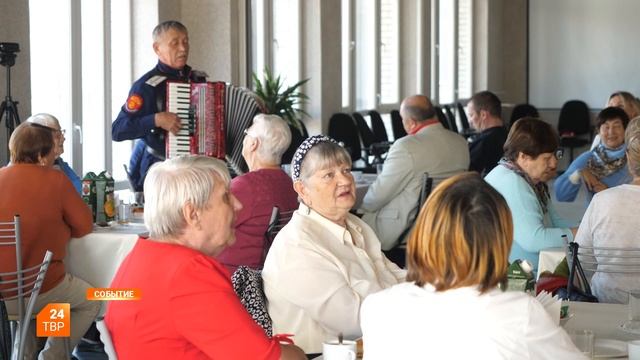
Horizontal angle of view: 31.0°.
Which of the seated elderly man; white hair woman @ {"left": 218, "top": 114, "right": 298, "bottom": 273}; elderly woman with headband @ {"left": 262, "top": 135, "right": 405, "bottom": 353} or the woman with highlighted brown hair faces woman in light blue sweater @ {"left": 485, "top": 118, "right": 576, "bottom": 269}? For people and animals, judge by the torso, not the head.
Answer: the woman with highlighted brown hair

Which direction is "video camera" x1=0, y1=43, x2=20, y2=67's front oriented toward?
to the viewer's right

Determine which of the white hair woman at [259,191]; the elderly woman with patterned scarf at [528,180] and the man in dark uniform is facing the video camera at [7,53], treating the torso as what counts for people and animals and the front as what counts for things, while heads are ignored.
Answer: the white hair woman

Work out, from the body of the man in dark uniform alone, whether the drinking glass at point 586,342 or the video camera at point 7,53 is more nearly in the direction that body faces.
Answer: the drinking glass

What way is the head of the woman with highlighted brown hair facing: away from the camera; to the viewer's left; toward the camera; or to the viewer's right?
away from the camera

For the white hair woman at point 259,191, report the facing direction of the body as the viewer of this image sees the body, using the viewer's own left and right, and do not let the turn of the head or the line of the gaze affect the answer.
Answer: facing away from the viewer and to the left of the viewer

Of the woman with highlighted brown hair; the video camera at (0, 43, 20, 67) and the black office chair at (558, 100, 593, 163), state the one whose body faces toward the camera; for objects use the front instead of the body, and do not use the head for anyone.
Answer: the black office chair

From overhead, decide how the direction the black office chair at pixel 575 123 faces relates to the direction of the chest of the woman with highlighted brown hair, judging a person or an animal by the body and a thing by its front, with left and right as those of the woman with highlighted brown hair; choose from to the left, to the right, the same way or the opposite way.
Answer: the opposite way

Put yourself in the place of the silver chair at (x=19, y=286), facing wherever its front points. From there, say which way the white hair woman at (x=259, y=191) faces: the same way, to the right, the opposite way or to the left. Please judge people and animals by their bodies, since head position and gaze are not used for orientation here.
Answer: to the left

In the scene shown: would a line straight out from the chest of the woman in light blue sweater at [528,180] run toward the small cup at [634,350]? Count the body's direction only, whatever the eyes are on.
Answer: no

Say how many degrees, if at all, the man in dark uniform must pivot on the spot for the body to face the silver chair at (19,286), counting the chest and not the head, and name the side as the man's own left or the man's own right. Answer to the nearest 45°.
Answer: approximately 45° to the man's own right

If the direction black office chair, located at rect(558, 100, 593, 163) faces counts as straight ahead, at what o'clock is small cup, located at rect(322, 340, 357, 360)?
The small cup is roughly at 12 o'clock from the black office chair.

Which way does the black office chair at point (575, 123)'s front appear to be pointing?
toward the camera

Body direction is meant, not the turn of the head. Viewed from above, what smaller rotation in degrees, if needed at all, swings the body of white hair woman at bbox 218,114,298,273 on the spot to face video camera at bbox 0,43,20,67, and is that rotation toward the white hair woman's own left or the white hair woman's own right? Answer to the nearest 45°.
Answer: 0° — they already face it
